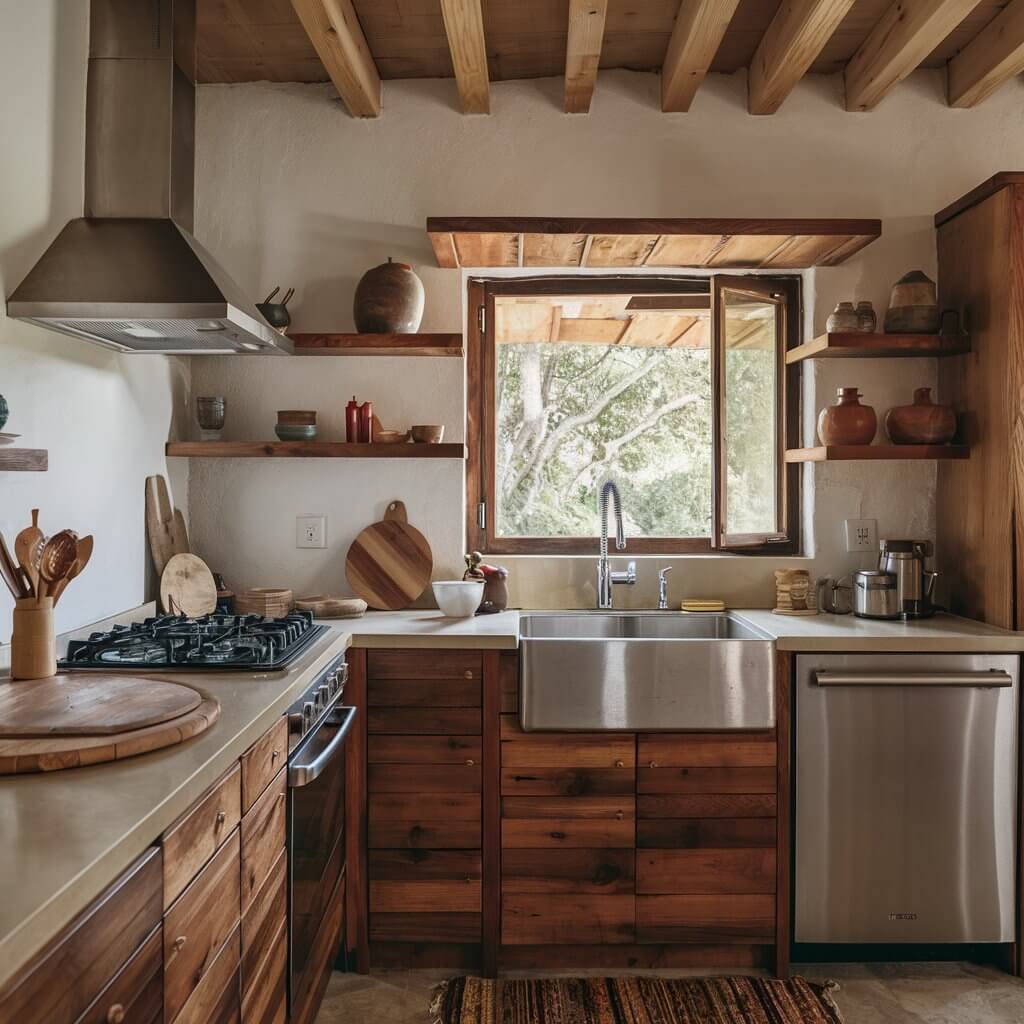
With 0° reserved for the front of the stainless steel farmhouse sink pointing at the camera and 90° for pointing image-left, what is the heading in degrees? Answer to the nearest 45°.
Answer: approximately 0°

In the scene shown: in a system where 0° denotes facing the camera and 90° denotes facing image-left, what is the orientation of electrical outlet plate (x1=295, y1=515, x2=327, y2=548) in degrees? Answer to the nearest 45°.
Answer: approximately 0°

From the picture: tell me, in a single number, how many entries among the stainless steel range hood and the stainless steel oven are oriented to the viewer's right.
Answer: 2

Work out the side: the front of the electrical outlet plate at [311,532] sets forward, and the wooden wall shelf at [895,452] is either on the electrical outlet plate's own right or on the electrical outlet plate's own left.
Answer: on the electrical outlet plate's own left

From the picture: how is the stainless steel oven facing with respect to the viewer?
to the viewer's right

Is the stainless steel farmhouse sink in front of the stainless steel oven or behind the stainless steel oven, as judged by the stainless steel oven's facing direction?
in front

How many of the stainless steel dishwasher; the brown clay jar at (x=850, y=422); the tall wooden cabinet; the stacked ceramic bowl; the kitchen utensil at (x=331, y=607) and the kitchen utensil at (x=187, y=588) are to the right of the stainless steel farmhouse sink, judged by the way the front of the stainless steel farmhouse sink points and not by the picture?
3

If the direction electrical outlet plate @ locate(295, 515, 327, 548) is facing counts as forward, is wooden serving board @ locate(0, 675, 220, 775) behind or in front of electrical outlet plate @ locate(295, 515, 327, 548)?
in front

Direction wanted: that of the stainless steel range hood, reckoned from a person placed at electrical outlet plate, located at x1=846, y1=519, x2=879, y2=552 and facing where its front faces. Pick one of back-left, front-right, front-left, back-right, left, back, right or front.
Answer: front-right

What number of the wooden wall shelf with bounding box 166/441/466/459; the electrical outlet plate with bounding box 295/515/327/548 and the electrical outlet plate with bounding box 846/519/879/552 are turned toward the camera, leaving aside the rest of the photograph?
3

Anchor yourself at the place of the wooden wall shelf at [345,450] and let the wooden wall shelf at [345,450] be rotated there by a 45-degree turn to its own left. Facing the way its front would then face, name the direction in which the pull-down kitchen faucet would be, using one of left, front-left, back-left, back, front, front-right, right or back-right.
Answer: front-left
